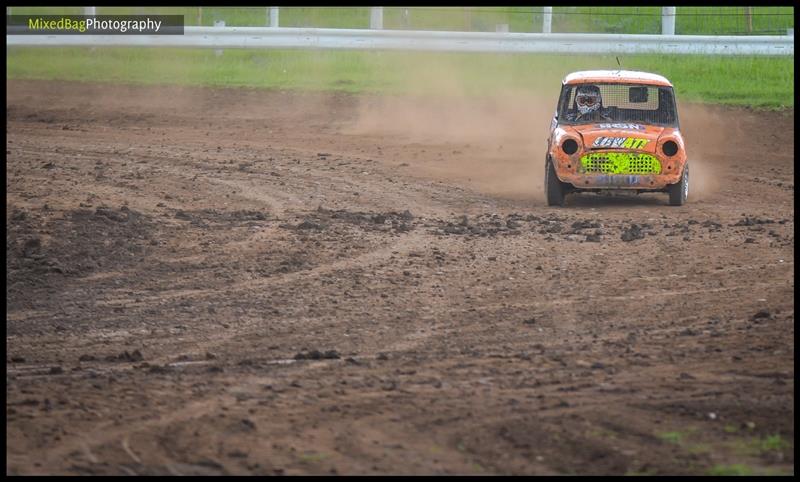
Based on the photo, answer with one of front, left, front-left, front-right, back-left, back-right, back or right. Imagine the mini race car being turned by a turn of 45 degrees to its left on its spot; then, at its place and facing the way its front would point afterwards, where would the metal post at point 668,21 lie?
back-left

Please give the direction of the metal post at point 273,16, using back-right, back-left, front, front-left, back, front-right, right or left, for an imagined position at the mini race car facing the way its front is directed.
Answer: back-right

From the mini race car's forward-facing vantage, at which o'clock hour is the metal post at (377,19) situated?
The metal post is roughly at 5 o'clock from the mini race car.

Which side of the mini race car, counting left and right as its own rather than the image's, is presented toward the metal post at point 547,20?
back

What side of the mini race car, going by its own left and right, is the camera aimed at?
front

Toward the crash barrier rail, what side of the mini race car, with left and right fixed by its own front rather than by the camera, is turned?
back
